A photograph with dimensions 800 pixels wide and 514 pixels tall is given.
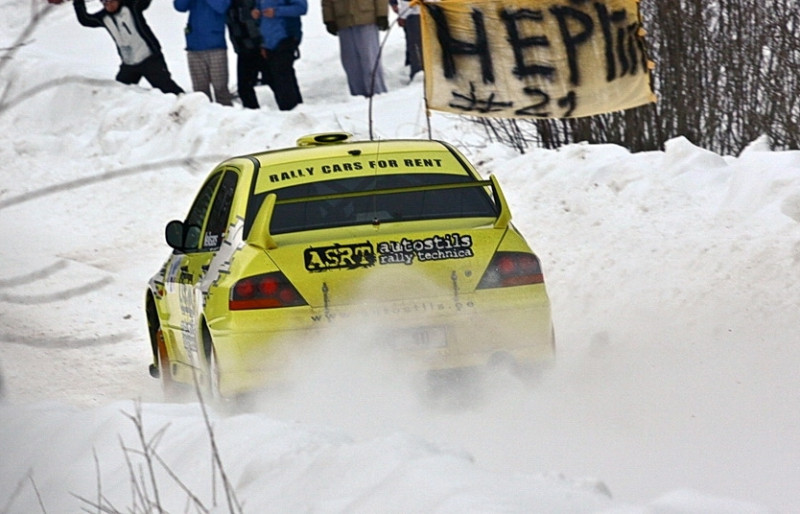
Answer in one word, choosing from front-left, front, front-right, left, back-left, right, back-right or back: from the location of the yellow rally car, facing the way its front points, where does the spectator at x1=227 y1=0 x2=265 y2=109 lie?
front

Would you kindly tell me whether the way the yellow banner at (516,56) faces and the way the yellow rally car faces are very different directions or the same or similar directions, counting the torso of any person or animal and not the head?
very different directions

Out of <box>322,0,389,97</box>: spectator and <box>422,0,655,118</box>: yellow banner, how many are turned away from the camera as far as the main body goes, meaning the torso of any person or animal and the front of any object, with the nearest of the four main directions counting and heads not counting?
0

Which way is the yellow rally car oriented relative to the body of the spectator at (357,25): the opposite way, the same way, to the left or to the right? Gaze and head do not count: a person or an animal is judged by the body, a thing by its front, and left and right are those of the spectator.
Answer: the opposite way

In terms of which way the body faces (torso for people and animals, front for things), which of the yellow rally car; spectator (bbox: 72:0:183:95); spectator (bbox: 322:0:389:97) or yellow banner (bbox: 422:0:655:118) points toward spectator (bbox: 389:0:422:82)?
the yellow rally car

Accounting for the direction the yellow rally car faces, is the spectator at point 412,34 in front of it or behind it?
in front

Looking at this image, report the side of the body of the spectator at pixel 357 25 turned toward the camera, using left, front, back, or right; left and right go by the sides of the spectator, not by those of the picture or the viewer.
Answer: front

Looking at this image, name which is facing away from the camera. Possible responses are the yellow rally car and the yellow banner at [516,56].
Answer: the yellow rally car

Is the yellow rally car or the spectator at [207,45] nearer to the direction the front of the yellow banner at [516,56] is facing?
the yellow rally car

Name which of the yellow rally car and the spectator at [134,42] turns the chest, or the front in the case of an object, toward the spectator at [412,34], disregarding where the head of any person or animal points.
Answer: the yellow rally car

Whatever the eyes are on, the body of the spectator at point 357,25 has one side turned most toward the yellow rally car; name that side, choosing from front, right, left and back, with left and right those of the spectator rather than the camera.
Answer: front

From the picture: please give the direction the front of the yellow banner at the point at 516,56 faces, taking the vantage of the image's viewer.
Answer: facing the viewer

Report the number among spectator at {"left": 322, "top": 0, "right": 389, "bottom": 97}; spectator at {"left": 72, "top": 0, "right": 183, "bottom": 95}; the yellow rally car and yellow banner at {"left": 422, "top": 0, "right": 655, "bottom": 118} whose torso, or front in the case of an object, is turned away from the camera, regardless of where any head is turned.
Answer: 1

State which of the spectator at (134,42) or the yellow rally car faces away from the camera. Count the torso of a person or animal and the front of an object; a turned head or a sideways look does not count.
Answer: the yellow rally car

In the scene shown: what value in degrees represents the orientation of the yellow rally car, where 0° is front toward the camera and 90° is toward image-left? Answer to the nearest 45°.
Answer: approximately 180°

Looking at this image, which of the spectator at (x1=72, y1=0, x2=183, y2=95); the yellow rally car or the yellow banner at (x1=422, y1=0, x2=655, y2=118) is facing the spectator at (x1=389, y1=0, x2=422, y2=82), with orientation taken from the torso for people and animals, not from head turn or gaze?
the yellow rally car

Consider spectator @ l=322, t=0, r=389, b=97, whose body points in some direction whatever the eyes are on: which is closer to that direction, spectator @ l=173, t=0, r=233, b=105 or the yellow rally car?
the yellow rally car

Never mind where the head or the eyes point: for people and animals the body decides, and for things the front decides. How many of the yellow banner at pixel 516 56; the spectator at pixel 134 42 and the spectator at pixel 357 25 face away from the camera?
0

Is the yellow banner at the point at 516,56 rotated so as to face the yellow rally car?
yes
